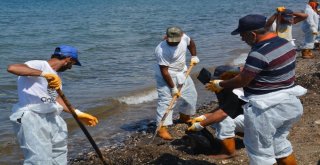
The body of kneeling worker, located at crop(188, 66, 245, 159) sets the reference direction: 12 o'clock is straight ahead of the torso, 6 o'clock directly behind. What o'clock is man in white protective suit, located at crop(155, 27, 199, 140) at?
The man in white protective suit is roughly at 2 o'clock from the kneeling worker.

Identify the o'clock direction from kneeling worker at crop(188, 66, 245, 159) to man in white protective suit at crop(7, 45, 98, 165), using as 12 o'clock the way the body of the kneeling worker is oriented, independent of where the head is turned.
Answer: The man in white protective suit is roughly at 11 o'clock from the kneeling worker.

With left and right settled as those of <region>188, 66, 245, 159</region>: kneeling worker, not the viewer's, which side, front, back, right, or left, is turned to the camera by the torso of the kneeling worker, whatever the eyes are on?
left

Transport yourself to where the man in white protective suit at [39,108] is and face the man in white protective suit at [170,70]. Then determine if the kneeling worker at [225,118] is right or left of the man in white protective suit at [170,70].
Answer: right

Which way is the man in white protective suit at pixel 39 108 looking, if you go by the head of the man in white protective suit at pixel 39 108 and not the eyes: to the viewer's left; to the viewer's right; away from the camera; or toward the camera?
to the viewer's right
